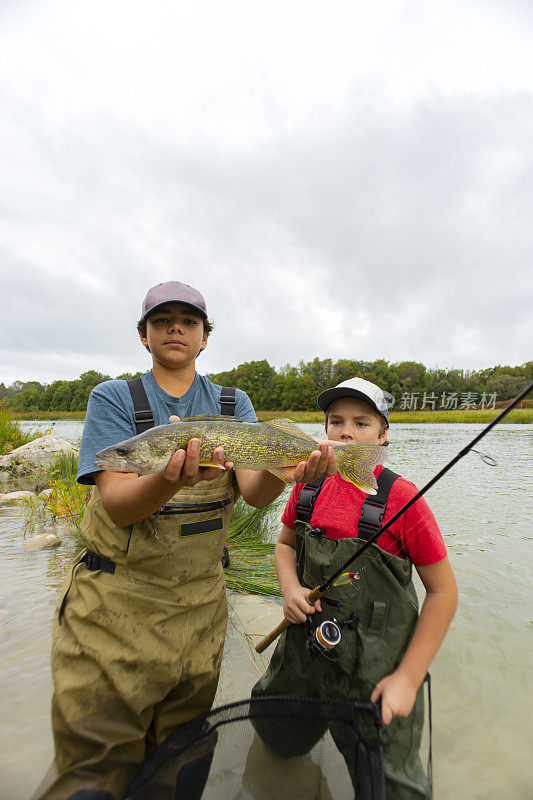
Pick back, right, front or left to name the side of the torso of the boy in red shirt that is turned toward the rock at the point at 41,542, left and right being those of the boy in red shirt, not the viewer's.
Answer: right

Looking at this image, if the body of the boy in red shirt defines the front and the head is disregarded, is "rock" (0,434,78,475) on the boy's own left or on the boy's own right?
on the boy's own right

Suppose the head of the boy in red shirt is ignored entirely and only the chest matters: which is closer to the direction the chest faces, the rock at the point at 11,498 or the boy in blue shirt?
the boy in blue shirt

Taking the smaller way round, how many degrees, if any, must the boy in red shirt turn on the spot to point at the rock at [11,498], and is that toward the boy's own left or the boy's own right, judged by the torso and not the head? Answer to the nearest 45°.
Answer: approximately 90° to the boy's own right

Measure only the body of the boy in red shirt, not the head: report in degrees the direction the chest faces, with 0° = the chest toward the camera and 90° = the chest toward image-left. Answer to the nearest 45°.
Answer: approximately 45°

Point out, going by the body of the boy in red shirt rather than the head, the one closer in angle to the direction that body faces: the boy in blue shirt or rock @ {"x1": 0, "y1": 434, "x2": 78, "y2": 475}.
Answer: the boy in blue shirt
